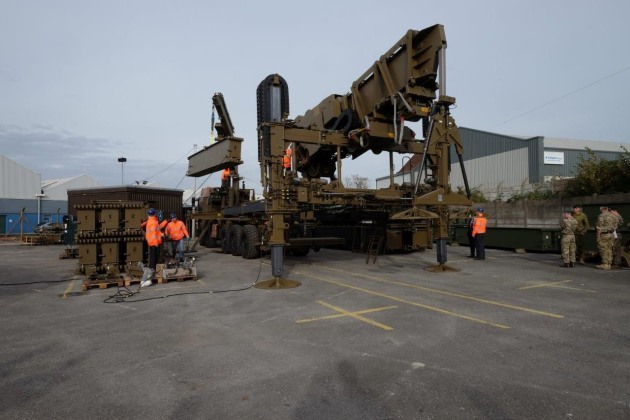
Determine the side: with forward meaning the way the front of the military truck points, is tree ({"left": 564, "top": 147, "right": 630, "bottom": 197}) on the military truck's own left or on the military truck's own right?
on the military truck's own right

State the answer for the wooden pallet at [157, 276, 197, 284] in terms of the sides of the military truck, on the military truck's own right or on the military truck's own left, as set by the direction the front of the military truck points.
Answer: on the military truck's own left

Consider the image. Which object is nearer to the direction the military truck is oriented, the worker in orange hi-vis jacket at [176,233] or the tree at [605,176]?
the worker in orange hi-vis jacket

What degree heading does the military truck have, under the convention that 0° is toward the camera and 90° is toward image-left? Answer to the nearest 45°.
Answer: approximately 135°

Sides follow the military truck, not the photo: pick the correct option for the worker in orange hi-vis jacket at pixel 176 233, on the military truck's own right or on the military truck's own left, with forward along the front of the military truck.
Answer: on the military truck's own left
